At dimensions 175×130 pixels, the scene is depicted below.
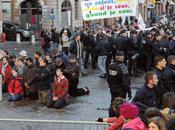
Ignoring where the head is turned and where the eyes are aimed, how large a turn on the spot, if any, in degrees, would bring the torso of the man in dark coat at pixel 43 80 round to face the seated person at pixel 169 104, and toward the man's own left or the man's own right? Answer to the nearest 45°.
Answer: approximately 45° to the man's own left

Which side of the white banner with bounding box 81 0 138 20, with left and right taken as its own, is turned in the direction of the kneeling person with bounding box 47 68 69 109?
front

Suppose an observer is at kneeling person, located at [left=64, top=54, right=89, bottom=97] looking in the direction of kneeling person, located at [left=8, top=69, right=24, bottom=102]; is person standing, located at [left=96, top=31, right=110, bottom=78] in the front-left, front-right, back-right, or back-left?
back-right

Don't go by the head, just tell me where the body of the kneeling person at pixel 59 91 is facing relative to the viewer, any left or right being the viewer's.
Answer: facing the viewer and to the left of the viewer

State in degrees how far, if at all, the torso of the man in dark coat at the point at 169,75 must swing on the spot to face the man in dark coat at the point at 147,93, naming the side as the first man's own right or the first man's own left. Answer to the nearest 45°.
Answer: approximately 90° to the first man's own right
